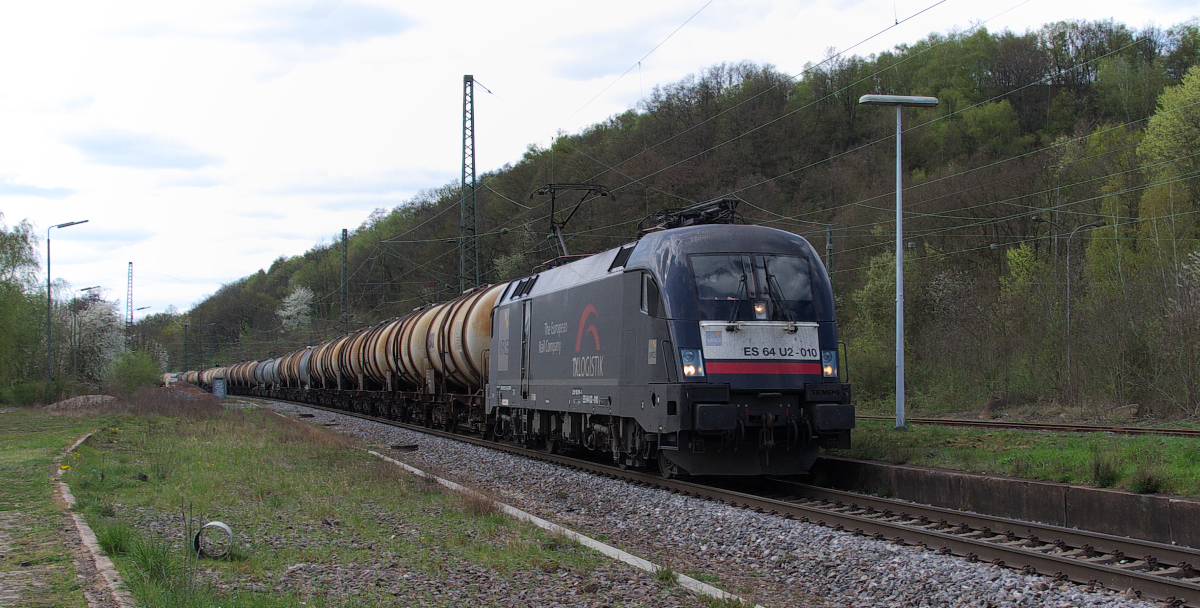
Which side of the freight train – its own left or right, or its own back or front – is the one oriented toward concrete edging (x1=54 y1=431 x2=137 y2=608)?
right

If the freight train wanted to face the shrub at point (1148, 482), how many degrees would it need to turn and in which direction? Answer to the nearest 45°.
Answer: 0° — it already faces it

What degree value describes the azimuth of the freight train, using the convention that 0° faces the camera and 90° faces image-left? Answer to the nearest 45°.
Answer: approximately 315°

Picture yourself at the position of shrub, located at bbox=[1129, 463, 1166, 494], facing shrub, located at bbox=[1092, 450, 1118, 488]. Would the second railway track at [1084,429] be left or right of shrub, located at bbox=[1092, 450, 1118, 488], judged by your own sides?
right

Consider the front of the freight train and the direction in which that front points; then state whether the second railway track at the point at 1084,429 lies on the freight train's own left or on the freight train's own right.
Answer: on the freight train's own left
